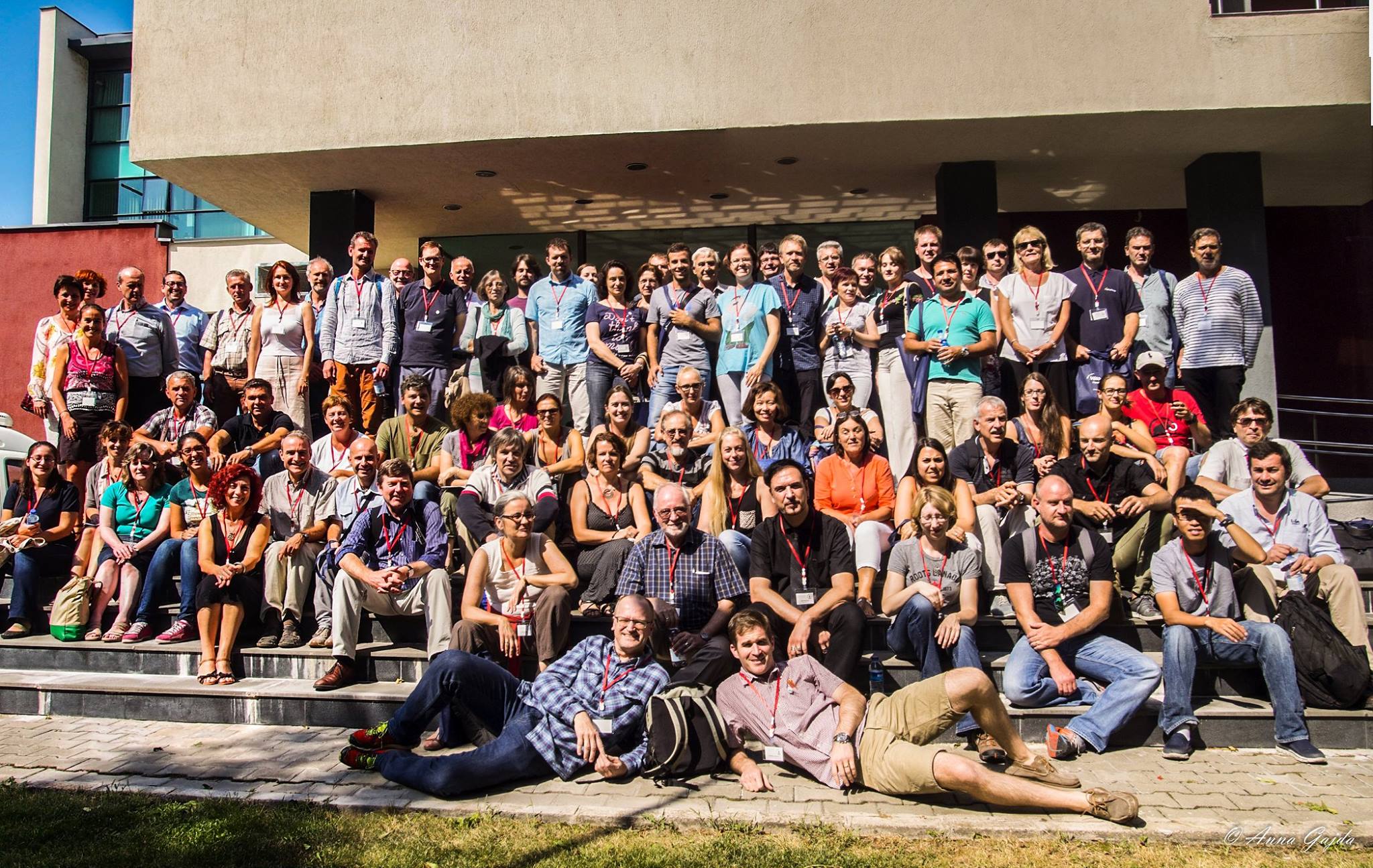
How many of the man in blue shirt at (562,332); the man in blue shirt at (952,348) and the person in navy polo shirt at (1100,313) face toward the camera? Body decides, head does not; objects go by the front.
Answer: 3

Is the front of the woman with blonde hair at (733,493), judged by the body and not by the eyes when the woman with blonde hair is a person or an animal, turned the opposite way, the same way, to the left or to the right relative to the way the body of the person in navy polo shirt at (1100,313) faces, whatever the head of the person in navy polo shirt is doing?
the same way

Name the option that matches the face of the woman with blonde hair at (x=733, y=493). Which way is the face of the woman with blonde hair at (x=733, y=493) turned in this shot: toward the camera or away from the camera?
toward the camera

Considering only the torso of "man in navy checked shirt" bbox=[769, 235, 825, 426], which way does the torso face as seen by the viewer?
toward the camera

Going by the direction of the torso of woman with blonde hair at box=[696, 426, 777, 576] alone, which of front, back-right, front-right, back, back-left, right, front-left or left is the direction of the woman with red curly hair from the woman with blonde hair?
right

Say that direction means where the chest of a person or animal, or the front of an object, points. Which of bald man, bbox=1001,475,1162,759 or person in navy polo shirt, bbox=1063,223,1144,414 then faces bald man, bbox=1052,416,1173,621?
the person in navy polo shirt

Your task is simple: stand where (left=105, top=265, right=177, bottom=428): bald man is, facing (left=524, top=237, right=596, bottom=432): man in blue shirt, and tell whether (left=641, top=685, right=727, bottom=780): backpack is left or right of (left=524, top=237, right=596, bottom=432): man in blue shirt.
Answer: right

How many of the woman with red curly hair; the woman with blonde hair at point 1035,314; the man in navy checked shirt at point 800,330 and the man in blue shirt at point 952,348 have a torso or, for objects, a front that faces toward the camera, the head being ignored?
4

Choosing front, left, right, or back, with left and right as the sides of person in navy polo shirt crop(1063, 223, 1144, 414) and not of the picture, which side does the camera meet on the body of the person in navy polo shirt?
front

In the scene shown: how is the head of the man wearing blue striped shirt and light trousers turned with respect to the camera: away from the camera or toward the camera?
toward the camera

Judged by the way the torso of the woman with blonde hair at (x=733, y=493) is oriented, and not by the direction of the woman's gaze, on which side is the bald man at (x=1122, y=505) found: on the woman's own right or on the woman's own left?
on the woman's own left

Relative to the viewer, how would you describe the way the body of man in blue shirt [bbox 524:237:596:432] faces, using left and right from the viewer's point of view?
facing the viewer

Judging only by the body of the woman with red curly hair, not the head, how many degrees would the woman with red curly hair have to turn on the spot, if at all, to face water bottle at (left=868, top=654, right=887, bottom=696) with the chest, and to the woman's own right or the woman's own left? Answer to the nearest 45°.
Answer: approximately 45° to the woman's own left

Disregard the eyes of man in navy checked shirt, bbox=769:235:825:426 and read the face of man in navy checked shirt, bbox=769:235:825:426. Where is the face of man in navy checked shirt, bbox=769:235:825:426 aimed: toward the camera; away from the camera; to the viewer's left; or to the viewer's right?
toward the camera

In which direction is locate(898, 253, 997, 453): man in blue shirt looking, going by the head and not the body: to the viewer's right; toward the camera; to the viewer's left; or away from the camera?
toward the camera

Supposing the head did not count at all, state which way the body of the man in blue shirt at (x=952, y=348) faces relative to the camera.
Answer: toward the camera
